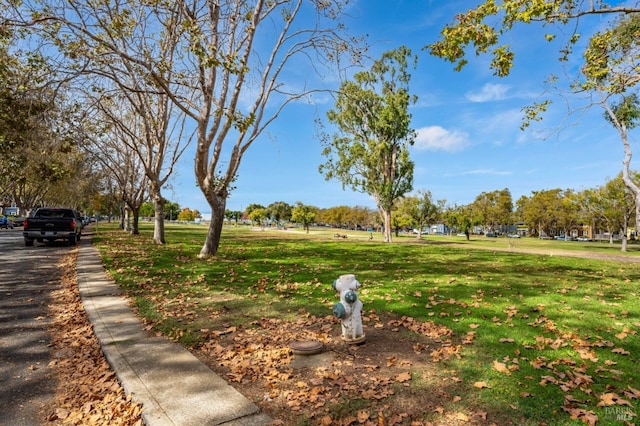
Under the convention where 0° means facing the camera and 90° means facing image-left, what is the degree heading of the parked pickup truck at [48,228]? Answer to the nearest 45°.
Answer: approximately 180°

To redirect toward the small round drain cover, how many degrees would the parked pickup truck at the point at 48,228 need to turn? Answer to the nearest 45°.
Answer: approximately 180°

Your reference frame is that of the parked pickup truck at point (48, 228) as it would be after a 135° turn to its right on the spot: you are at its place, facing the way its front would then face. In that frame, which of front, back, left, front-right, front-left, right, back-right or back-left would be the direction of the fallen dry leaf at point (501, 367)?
front-right

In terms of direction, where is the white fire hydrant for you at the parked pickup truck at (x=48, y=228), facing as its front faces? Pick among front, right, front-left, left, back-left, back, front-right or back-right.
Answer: back

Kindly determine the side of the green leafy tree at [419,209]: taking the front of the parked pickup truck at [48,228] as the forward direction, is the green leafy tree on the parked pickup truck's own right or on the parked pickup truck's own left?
on the parked pickup truck's own right

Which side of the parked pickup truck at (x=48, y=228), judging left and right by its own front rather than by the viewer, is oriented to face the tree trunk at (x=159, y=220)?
right

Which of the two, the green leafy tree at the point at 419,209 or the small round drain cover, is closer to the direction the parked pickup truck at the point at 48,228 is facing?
the green leafy tree

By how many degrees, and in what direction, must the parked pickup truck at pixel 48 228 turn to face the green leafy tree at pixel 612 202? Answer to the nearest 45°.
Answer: approximately 90° to its right
